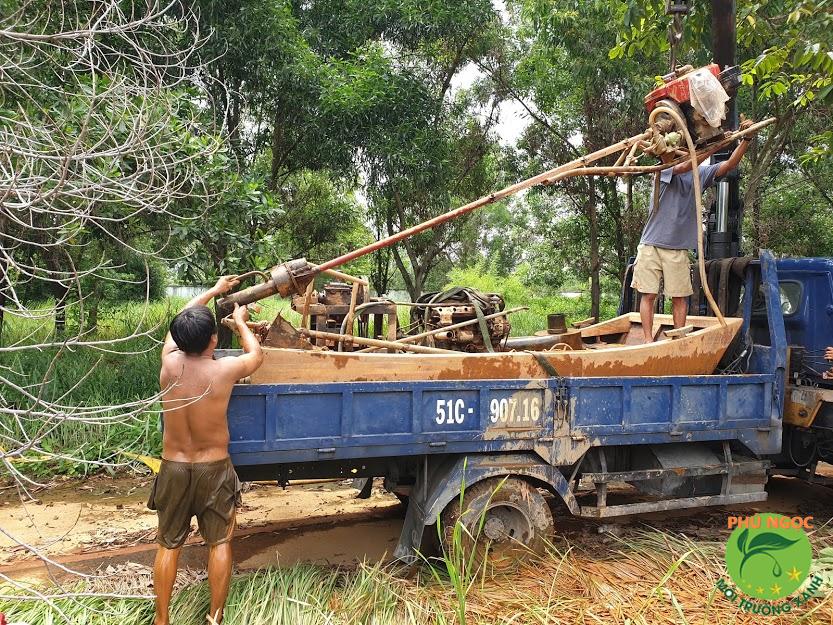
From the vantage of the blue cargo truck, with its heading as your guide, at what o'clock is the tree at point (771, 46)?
The tree is roughly at 10 o'clock from the blue cargo truck.

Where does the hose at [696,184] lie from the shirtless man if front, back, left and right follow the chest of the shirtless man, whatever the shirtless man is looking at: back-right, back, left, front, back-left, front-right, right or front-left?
right

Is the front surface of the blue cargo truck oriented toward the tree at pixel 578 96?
no

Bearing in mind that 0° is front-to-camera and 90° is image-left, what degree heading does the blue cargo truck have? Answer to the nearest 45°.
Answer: approximately 270°

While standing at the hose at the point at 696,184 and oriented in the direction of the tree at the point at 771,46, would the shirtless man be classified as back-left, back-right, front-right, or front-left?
back-left

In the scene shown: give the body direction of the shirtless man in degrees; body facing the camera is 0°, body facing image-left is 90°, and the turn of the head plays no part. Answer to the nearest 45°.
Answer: approximately 180°

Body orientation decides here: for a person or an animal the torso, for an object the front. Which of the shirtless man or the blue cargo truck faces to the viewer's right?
the blue cargo truck

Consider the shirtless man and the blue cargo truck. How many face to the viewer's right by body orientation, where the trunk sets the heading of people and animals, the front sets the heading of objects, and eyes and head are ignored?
1

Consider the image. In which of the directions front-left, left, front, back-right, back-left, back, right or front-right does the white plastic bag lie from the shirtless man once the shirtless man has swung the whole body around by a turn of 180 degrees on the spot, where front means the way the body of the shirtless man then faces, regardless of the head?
left

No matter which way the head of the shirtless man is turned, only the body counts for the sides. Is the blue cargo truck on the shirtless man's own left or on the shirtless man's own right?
on the shirtless man's own right
